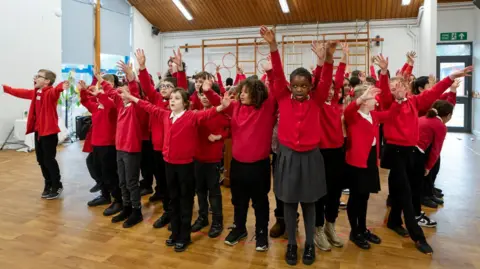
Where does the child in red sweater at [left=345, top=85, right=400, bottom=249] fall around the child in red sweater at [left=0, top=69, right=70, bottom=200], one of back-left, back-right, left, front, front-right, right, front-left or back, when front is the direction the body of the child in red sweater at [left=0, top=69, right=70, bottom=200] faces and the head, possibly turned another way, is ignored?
left

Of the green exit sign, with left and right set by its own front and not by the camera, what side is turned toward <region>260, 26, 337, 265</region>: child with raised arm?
front

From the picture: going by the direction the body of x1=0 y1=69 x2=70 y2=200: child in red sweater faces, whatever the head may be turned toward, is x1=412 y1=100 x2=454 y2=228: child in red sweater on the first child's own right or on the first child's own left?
on the first child's own left

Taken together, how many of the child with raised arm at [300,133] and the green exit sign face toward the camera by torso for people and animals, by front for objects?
2

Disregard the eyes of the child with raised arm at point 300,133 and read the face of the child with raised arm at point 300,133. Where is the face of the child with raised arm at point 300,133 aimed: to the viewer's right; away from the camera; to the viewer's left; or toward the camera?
toward the camera

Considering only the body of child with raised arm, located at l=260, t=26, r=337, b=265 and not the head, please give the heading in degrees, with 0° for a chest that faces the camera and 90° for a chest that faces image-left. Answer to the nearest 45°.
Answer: approximately 0°

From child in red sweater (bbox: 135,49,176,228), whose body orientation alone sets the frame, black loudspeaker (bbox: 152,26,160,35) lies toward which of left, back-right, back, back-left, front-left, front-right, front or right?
back-right

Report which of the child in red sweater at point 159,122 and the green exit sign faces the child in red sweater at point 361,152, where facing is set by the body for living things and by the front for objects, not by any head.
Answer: the green exit sign

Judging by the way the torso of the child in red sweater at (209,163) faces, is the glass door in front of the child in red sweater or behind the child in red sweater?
behind

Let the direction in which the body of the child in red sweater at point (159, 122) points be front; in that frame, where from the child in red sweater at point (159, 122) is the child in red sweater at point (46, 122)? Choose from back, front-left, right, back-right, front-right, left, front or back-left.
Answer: right

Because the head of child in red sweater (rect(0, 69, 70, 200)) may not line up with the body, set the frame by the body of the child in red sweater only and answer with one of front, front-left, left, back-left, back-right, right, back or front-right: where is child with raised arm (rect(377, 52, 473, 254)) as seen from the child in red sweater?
left

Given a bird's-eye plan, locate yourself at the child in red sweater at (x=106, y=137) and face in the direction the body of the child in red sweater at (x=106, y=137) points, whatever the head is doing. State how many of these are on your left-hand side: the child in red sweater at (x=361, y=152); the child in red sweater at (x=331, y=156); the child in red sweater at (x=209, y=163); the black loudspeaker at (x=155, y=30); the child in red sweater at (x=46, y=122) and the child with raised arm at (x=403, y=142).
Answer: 4
